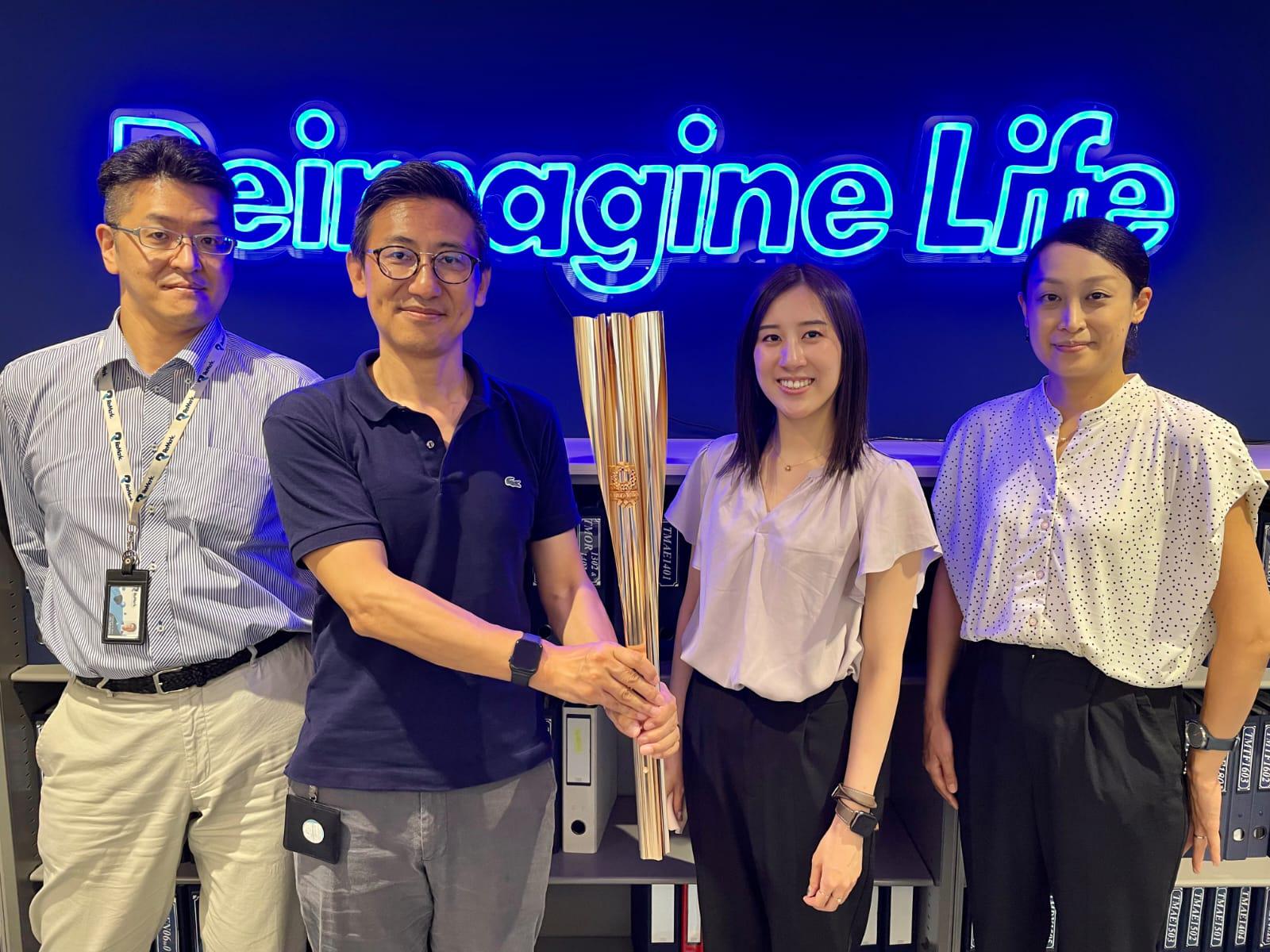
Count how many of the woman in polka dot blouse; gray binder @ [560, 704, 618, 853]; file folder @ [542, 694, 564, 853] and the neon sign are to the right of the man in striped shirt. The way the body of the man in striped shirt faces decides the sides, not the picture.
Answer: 0

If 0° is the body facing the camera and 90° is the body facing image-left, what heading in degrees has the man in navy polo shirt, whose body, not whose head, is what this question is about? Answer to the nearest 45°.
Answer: approximately 0°

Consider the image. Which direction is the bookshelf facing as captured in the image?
toward the camera

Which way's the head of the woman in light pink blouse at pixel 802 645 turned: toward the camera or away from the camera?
toward the camera

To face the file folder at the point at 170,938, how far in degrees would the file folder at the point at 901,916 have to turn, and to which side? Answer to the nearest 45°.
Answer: approximately 90° to its right

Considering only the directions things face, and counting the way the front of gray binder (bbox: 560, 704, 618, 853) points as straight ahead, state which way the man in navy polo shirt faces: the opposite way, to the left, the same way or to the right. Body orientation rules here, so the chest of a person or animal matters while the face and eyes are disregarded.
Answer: the same way

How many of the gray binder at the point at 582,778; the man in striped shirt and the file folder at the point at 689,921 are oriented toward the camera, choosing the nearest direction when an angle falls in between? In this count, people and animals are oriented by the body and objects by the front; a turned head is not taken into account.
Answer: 3

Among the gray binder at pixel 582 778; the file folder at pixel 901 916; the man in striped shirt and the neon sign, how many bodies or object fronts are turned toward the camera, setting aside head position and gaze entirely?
4

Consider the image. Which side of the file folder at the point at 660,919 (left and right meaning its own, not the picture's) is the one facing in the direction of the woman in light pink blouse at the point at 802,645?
front

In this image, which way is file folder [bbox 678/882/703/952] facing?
toward the camera

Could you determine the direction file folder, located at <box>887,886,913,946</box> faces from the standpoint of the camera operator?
facing the viewer

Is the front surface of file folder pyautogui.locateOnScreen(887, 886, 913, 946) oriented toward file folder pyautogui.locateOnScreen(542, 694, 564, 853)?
no

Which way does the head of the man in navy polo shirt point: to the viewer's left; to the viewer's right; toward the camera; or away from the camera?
toward the camera

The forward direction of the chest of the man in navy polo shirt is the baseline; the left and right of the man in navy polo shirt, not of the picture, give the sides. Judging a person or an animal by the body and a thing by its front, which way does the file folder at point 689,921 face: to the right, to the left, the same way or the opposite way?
the same way

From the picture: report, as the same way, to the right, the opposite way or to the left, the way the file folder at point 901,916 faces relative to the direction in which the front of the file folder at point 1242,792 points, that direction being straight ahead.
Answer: the same way

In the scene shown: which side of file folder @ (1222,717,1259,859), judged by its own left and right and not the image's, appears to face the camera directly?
front
